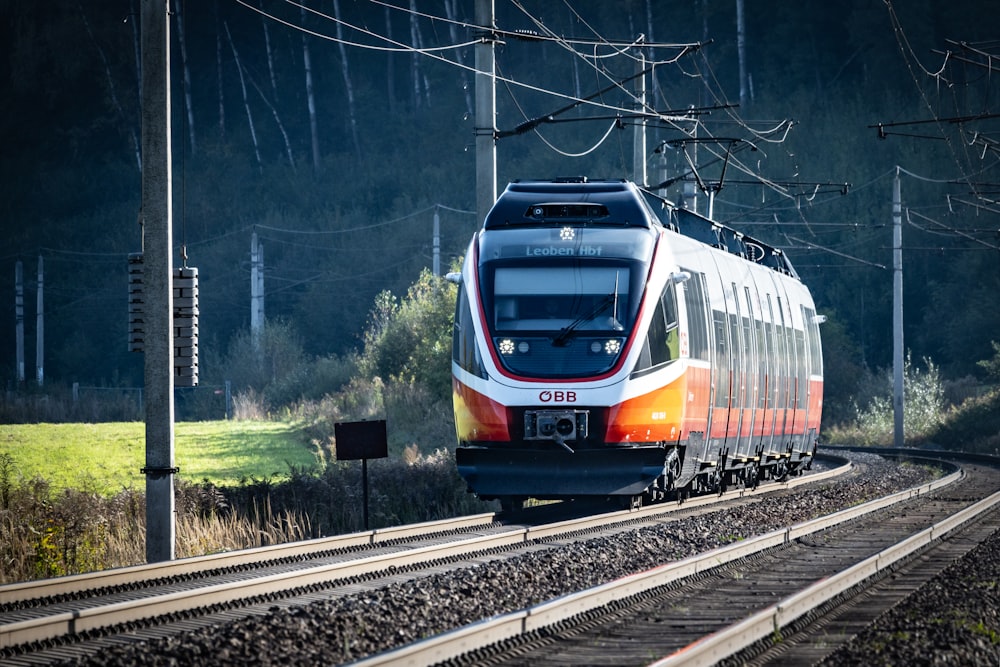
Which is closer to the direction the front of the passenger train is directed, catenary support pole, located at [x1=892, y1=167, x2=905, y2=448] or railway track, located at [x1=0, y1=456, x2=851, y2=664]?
the railway track

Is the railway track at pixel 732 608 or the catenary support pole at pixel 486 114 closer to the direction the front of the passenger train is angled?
the railway track

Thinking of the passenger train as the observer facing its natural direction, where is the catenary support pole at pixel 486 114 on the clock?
The catenary support pole is roughly at 4 o'clock from the passenger train.

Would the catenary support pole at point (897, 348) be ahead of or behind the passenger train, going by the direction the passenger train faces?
behind

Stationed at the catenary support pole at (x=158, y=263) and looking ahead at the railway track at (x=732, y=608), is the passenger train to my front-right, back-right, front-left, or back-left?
front-left

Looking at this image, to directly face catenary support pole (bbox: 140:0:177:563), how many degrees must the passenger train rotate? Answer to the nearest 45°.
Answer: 0° — it already faces it

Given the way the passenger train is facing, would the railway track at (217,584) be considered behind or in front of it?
in front

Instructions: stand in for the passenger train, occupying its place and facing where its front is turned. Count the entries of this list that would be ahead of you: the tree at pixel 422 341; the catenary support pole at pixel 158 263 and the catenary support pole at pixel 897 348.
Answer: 1

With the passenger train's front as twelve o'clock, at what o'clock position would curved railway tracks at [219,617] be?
The curved railway tracks is roughly at 11 o'clock from the passenger train.

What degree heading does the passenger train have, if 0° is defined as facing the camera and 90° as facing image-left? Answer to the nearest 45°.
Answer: approximately 45°
